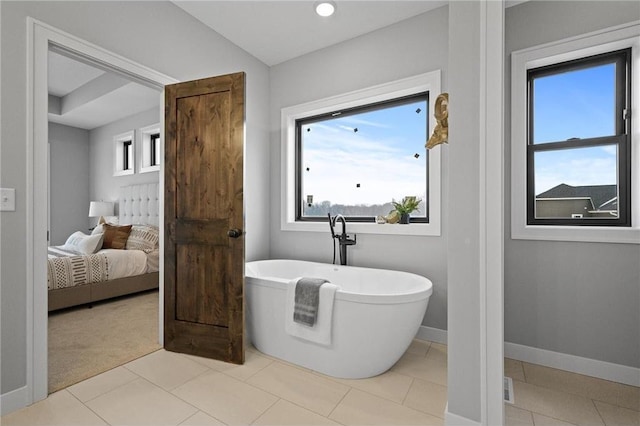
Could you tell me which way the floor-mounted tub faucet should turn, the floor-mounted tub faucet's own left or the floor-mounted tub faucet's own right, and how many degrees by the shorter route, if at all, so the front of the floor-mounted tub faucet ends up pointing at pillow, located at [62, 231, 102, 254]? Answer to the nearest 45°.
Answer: approximately 45° to the floor-mounted tub faucet's own right

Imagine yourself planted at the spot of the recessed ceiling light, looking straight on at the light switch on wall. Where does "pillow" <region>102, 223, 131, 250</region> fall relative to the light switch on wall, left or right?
right

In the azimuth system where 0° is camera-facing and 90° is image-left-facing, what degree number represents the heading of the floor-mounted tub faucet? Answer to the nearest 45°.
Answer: approximately 45°

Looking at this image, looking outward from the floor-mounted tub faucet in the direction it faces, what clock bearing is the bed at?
The bed is roughly at 2 o'clock from the floor-mounted tub faucet.

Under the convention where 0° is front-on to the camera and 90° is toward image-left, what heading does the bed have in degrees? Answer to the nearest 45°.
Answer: approximately 45°
